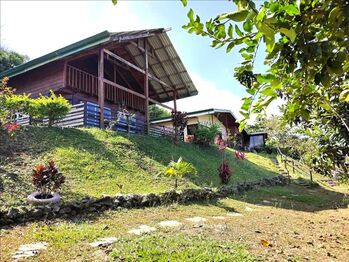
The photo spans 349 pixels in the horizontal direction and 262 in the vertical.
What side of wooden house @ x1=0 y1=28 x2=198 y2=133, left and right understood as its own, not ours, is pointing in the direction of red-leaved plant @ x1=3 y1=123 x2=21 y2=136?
right

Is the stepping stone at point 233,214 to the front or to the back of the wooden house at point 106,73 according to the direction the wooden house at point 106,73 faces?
to the front

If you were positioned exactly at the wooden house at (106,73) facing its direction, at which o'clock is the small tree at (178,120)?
The small tree is roughly at 11 o'clock from the wooden house.

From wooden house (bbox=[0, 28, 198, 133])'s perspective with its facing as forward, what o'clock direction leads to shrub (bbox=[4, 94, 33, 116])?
The shrub is roughly at 3 o'clock from the wooden house.

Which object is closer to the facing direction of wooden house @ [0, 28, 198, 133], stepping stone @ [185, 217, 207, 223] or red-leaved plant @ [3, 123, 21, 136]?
the stepping stone

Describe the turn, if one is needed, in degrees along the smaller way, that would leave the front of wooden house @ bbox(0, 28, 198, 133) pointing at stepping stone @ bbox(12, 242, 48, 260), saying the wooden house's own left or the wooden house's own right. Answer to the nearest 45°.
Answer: approximately 45° to the wooden house's own right

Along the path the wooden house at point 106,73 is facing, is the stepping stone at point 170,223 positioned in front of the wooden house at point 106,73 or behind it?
in front

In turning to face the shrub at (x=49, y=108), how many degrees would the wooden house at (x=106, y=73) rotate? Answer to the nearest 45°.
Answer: approximately 90° to its right

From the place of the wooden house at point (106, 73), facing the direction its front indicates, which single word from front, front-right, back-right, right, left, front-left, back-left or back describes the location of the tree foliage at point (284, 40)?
front-right

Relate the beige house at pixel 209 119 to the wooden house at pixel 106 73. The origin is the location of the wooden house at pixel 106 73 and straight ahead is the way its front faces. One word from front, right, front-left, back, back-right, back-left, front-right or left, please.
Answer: left

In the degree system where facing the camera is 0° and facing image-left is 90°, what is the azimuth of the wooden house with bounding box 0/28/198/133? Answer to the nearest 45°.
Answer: approximately 315°

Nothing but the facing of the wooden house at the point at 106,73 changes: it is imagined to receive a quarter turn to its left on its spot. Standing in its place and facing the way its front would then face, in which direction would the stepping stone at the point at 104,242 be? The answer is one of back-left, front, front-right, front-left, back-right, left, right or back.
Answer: back-right

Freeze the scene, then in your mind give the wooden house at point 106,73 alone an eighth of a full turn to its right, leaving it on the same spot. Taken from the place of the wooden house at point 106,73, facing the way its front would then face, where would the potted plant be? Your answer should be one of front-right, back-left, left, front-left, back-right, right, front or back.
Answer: front
